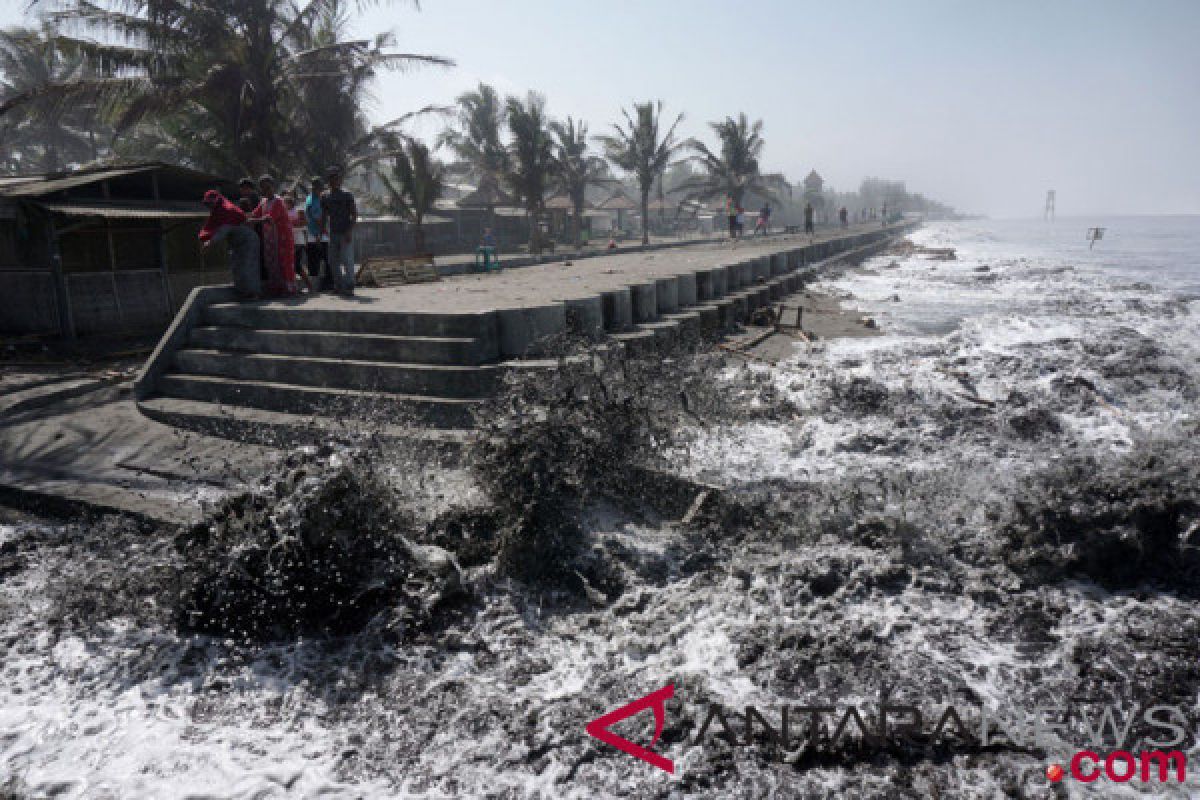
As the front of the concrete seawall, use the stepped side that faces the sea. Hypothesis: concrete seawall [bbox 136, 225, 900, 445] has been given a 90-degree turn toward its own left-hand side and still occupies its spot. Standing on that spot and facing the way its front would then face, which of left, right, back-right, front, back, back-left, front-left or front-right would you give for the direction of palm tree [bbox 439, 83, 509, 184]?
left

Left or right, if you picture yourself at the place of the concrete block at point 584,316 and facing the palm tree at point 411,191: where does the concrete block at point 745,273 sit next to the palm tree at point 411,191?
right
